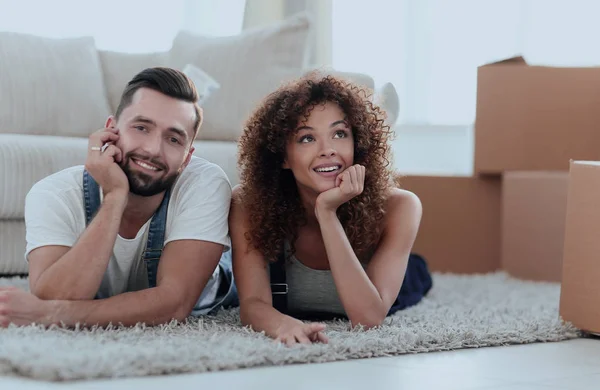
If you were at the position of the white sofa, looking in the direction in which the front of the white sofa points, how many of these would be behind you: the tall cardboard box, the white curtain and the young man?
1

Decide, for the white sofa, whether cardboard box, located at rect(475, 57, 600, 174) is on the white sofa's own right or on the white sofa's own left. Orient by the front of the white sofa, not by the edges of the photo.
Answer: on the white sofa's own left

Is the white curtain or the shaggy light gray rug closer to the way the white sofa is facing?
the shaggy light gray rug

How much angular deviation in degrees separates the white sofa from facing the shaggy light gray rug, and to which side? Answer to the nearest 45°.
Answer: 0° — it already faces it

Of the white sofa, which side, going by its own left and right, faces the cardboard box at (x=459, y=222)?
left

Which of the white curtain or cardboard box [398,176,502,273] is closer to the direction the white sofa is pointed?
the cardboard box

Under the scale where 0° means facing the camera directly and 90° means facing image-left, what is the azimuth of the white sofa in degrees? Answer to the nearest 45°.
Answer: approximately 0°

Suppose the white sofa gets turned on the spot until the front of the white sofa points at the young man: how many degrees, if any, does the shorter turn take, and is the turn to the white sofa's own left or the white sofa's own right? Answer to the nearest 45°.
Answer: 0° — it already faces them

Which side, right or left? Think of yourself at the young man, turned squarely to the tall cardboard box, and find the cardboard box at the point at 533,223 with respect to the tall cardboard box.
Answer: left

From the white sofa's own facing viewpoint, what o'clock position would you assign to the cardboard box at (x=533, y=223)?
The cardboard box is roughly at 9 o'clock from the white sofa.
